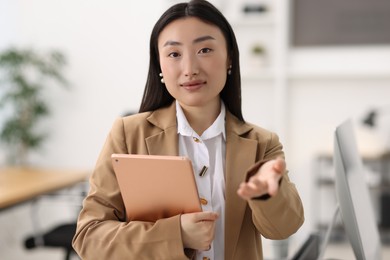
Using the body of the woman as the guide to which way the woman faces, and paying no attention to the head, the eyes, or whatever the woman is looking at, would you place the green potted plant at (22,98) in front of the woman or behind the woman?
behind

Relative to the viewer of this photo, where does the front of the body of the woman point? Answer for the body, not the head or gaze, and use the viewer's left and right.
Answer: facing the viewer

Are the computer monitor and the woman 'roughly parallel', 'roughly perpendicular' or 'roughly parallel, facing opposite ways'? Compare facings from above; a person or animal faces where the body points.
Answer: roughly perpendicular

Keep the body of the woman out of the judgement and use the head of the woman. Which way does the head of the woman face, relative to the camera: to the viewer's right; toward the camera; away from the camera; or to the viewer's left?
toward the camera

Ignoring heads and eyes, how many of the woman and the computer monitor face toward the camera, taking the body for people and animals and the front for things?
1

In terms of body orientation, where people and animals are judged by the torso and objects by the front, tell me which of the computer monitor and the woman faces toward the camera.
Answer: the woman
